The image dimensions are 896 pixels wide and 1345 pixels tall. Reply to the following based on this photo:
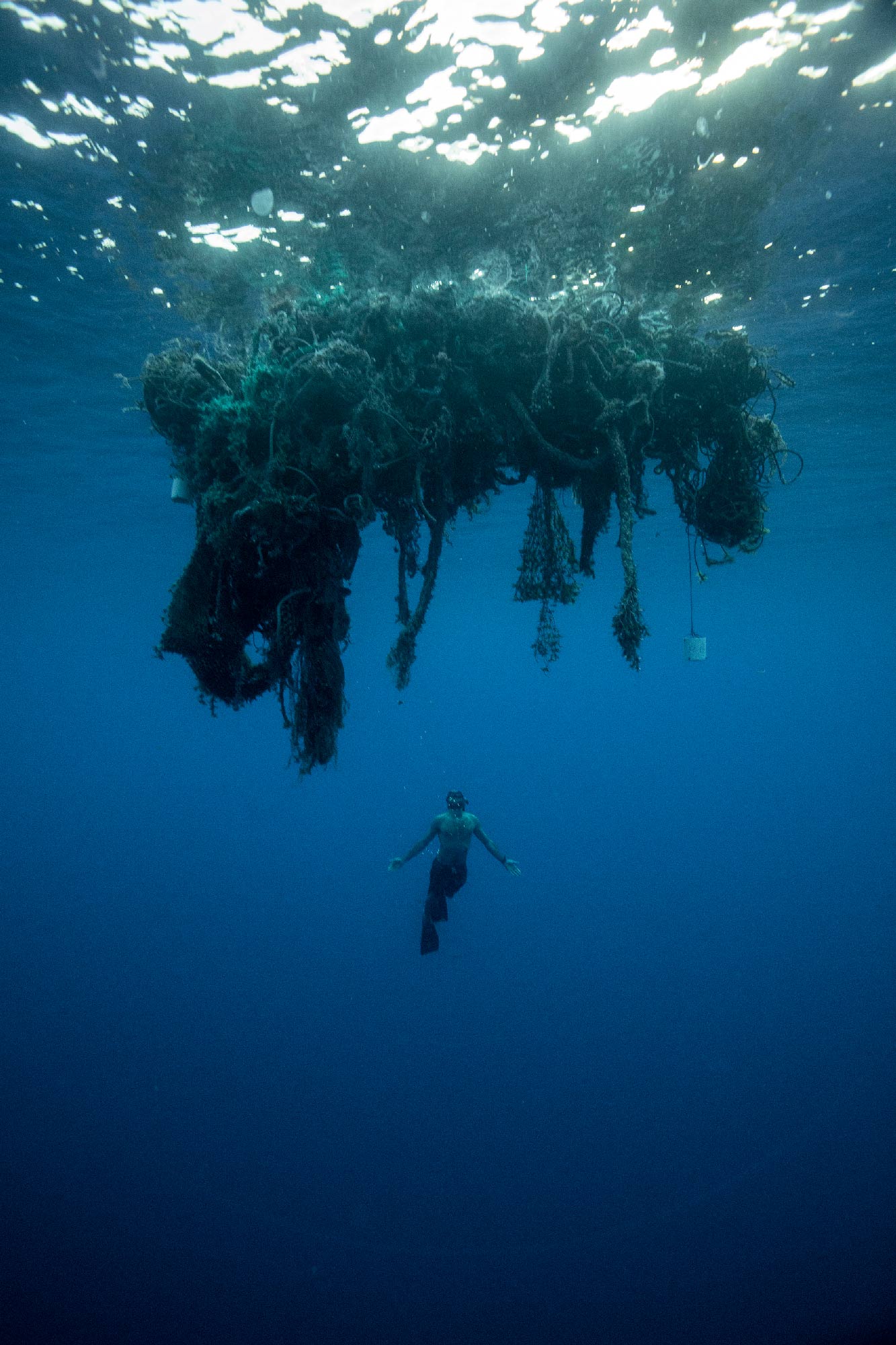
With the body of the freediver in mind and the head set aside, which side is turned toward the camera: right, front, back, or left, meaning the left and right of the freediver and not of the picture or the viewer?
front
